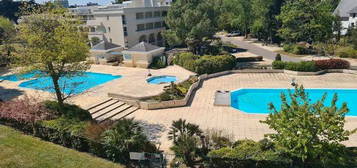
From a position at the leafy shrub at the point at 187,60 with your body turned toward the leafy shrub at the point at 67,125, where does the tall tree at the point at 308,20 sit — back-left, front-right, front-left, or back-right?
back-left

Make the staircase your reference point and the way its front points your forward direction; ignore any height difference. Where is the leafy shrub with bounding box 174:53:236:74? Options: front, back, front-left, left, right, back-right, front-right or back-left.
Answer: left

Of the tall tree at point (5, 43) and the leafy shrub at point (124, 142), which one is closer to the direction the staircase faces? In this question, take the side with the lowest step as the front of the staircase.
the leafy shrub

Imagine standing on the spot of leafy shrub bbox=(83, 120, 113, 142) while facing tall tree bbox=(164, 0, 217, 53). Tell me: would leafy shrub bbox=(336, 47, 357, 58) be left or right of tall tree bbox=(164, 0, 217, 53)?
right

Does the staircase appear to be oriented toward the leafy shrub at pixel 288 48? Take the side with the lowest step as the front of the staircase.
no

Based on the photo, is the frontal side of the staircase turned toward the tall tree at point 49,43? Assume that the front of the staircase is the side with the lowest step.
no

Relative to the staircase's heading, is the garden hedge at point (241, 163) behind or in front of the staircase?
in front

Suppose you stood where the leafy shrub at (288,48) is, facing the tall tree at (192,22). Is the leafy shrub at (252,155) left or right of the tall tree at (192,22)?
left

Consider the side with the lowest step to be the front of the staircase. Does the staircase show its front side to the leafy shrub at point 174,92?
no

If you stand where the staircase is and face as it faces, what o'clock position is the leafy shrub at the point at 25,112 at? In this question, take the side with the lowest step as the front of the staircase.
The leafy shrub is roughly at 3 o'clock from the staircase.

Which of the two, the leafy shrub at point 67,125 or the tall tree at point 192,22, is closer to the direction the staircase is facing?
the leafy shrub
